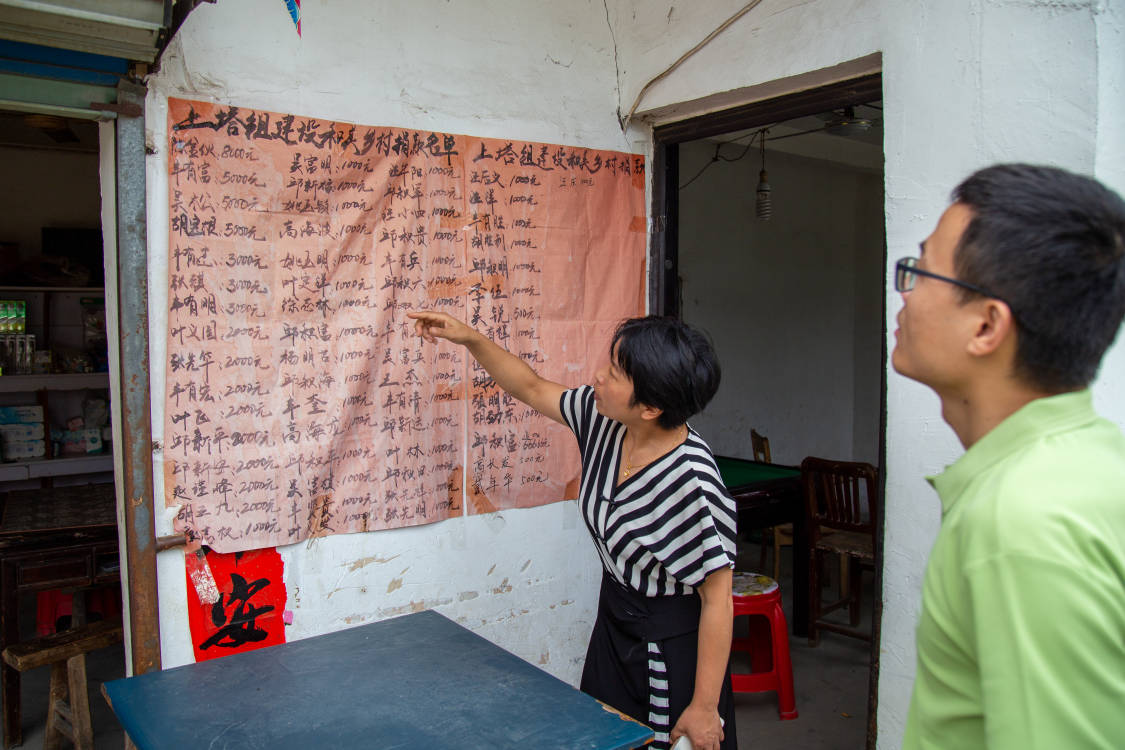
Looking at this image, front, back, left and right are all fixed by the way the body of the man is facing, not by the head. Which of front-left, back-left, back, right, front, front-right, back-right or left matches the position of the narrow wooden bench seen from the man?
front-left

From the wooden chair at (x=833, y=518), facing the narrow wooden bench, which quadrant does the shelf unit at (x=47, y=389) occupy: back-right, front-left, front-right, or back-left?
front-right

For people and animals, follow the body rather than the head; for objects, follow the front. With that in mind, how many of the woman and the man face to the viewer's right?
0

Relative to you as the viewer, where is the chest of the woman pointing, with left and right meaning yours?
facing the viewer and to the left of the viewer

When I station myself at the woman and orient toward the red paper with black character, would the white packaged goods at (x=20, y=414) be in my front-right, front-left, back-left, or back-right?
front-right

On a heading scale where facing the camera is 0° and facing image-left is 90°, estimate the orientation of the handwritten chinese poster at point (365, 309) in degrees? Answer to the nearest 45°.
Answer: approximately 315°

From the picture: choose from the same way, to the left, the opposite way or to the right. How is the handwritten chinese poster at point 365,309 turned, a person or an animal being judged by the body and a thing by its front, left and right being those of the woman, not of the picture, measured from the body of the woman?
to the left

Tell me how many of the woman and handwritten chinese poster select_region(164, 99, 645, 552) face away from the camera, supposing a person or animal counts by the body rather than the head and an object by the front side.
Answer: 0

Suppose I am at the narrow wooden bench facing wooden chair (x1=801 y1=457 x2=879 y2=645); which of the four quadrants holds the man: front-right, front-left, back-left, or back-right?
front-right

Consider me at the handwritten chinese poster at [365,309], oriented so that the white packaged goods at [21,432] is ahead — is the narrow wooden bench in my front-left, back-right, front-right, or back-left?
front-left

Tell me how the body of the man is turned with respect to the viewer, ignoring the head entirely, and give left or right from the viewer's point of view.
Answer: facing away from the viewer and to the left of the viewer

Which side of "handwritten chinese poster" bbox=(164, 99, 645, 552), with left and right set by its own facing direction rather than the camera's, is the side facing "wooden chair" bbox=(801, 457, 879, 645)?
left
